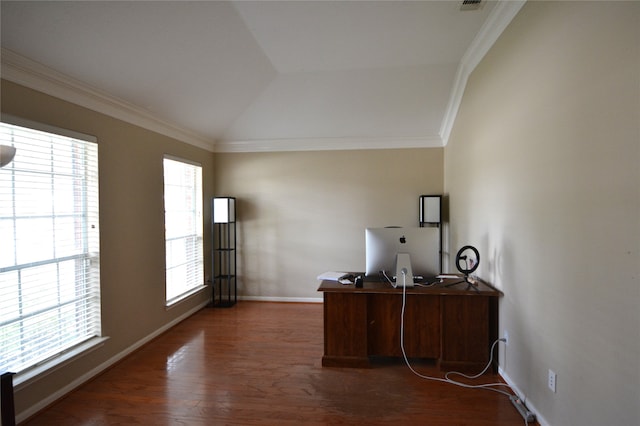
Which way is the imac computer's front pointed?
away from the camera

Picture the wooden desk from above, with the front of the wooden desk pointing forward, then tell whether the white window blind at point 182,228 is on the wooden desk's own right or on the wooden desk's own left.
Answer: on the wooden desk's own left

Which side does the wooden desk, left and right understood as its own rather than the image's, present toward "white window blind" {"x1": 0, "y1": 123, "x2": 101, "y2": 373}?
left

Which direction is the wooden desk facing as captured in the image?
away from the camera

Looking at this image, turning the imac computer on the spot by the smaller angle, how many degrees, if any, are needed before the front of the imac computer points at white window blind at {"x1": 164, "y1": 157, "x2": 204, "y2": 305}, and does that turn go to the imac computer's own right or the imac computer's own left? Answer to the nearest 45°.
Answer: approximately 90° to the imac computer's own left

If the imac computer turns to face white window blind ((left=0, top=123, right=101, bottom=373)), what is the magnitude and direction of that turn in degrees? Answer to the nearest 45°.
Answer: approximately 135° to its left
